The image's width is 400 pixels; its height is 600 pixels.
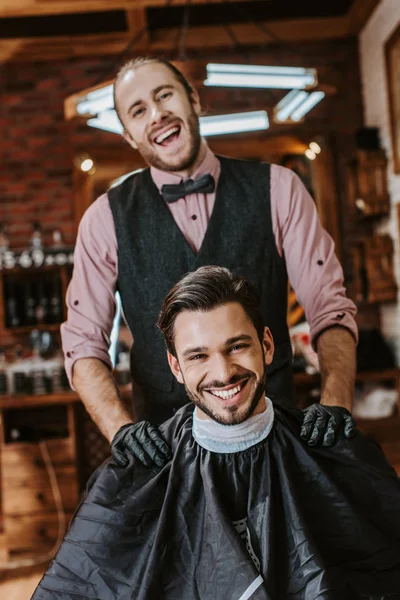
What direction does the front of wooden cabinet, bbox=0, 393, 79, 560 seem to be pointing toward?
toward the camera

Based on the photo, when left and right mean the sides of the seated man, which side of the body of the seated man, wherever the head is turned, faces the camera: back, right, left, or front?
front

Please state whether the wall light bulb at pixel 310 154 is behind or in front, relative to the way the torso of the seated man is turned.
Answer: behind

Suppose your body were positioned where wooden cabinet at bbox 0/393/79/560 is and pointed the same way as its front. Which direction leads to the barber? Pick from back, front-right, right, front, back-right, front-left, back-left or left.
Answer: front

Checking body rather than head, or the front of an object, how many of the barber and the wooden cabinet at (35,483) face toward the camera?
2

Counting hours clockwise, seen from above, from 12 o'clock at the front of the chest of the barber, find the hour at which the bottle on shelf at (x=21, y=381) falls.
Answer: The bottle on shelf is roughly at 5 o'clock from the barber.

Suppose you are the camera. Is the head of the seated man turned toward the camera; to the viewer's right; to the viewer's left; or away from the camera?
toward the camera

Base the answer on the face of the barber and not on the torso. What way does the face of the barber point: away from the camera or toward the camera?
toward the camera

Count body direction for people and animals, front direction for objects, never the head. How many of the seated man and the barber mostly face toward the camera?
2

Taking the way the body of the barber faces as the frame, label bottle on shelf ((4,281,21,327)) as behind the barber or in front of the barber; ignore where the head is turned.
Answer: behind

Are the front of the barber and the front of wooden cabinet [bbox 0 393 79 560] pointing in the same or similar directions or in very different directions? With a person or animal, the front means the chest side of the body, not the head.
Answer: same or similar directions

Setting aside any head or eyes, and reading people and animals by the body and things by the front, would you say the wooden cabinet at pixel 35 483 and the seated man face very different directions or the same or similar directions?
same or similar directions
